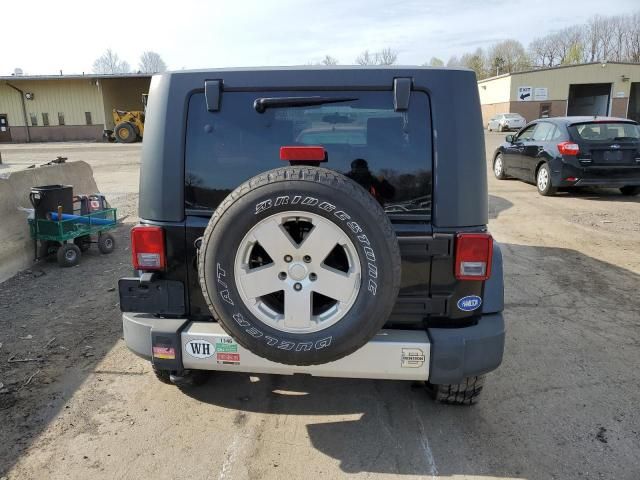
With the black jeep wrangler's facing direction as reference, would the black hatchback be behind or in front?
in front

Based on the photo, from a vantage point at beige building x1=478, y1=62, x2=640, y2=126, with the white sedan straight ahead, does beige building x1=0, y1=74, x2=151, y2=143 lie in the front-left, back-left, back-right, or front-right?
front-right

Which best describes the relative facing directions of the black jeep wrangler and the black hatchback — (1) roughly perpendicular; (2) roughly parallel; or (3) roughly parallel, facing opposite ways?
roughly parallel

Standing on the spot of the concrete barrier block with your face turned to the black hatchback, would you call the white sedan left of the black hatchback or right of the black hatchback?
left

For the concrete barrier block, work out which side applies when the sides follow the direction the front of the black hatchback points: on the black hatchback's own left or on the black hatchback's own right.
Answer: on the black hatchback's own left

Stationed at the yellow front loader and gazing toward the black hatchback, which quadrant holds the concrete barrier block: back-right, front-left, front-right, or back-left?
front-right

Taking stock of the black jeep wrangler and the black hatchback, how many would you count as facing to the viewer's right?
0

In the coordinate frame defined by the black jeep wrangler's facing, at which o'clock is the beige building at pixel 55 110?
The beige building is roughly at 11 o'clock from the black jeep wrangler.

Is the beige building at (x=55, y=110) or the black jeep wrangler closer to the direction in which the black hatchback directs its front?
the beige building

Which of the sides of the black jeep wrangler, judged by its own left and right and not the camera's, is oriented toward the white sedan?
front

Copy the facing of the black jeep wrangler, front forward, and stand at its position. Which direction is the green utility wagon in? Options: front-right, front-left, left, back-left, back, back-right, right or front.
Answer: front-left

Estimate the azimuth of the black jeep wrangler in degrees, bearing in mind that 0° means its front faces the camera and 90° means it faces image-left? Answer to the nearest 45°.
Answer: approximately 180°

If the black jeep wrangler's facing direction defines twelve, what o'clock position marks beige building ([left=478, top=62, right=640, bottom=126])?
The beige building is roughly at 1 o'clock from the black jeep wrangler.

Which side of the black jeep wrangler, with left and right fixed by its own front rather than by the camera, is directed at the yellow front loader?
front

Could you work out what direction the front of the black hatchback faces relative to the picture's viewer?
facing away from the viewer and to the left of the viewer

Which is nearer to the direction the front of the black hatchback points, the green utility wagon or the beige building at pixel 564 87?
the beige building
